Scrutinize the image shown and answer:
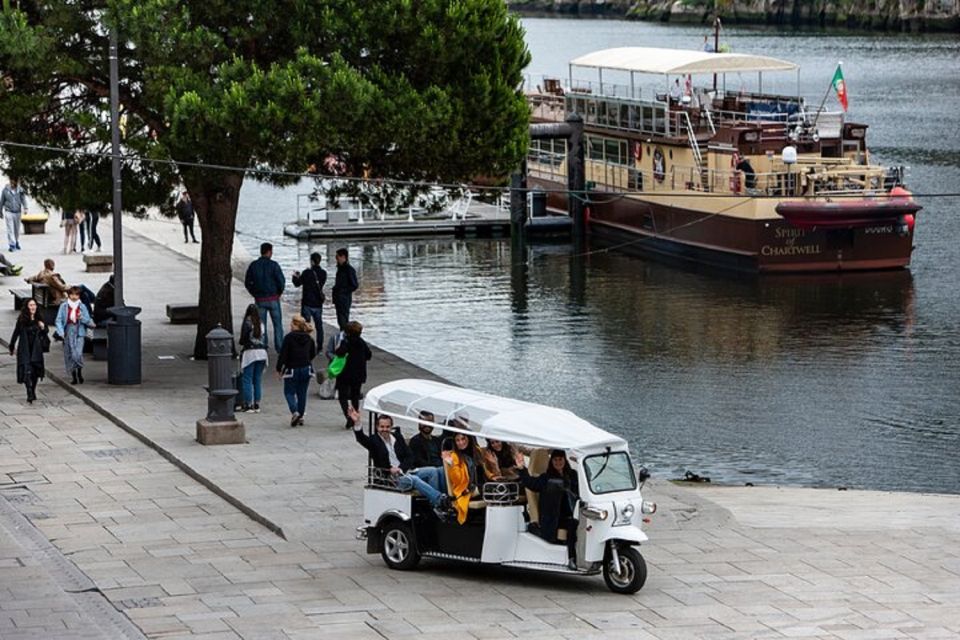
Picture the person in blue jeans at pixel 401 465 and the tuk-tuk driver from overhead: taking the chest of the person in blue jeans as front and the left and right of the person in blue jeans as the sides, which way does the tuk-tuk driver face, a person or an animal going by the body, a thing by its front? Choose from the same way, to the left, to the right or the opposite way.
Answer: the same way

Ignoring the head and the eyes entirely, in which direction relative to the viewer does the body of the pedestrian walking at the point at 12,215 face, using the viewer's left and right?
facing the viewer

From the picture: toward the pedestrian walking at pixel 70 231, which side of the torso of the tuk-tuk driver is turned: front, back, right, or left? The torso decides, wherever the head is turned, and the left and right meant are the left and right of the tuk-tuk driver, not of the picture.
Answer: back

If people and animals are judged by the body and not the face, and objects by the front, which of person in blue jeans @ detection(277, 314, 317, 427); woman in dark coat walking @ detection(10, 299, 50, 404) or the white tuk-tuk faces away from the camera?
the person in blue jeans

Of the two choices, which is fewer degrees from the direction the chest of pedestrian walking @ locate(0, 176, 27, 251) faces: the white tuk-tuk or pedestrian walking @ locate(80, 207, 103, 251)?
the white tuk-tuk

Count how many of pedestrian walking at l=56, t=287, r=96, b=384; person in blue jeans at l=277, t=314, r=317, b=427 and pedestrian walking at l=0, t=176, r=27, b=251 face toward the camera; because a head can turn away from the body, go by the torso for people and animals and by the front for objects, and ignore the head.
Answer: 2

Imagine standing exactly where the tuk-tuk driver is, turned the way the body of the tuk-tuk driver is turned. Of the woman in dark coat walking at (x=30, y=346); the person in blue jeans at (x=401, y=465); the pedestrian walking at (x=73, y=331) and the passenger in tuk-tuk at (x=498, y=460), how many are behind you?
4

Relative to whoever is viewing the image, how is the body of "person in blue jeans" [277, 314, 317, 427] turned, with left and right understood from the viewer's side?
facing away from the viewer

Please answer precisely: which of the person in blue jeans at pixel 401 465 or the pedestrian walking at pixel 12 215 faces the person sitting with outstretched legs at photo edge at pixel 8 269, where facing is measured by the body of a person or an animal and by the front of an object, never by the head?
the pedestrian walking

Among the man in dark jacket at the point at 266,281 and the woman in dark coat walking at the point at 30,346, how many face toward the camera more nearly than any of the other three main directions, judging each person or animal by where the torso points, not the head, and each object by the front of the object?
1

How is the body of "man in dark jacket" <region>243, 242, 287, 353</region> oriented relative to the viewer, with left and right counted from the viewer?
facing away from the viewer

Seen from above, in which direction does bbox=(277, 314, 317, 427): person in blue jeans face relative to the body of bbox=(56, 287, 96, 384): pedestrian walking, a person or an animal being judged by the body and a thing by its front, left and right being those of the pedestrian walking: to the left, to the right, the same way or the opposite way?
the opposite way

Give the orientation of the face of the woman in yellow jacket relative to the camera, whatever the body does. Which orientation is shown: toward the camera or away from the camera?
toward the camera

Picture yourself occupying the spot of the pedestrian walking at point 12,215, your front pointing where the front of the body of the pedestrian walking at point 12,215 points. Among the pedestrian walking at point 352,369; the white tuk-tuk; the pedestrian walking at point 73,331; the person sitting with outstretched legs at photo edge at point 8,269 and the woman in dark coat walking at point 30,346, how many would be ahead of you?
5

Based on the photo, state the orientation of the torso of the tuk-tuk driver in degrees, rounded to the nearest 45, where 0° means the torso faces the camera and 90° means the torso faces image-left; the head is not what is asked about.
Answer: approximately 315°

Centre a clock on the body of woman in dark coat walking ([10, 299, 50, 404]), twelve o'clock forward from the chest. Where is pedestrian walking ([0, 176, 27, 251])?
The pedestrian walking is roughly at 6 o'clock from the woman in dark coat walking.

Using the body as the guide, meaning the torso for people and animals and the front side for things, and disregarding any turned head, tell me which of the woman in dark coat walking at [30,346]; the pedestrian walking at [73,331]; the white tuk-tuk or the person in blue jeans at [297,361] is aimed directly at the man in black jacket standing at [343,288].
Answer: the person in blue jeans

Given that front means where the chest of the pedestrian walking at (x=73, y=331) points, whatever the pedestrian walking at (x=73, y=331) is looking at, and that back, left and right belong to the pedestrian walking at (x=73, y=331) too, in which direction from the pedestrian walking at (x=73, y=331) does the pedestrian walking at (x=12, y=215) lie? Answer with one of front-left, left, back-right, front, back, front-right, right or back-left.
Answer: back

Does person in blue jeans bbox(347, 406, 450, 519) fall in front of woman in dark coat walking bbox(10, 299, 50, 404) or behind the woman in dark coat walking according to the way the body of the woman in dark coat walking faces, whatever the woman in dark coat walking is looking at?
in front

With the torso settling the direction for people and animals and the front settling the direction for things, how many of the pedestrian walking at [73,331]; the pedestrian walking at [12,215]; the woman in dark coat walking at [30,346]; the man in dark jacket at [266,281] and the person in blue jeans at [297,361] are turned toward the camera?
3

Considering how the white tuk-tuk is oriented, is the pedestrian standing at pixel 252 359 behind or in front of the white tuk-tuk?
behind

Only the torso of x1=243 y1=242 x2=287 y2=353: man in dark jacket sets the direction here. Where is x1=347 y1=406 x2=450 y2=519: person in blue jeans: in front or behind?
behind

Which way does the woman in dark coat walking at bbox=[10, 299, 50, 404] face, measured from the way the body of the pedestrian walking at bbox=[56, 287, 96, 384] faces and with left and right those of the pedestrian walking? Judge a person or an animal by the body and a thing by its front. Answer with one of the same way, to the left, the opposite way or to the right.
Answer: the same way
